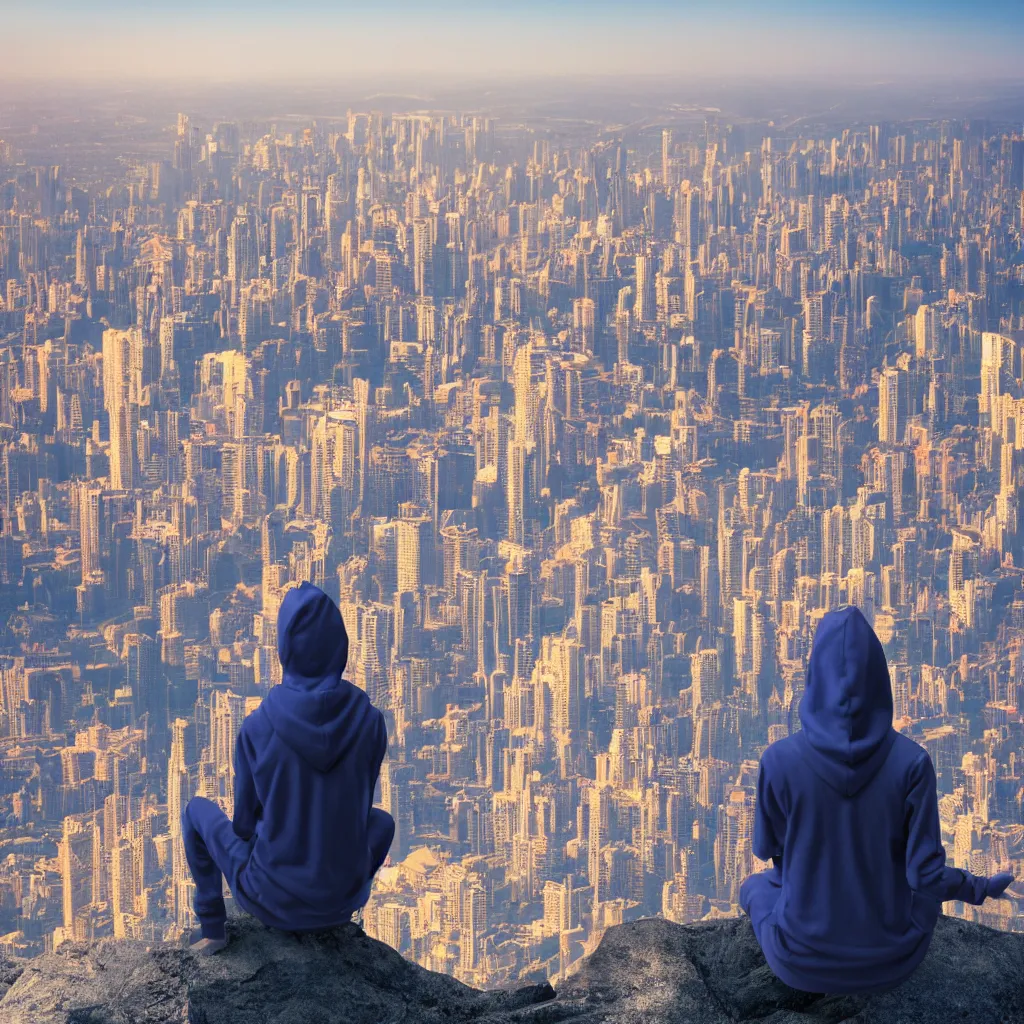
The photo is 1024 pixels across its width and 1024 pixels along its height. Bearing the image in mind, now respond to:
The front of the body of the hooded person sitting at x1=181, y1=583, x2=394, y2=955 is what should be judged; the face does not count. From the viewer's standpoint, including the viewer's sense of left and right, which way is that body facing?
facing away from the viewer

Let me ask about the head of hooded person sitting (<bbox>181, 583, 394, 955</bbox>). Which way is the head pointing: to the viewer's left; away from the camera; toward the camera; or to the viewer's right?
away from the camera
